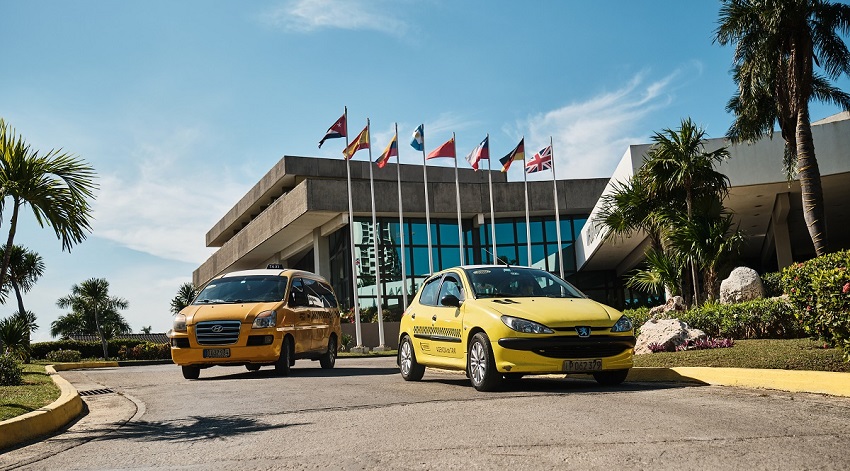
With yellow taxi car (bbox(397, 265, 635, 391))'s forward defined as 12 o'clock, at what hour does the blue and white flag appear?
The blue and white flag is roughly at 7 o'clock from the yellow taxi car.

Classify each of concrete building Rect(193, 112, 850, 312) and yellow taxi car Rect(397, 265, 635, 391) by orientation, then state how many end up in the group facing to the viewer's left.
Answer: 0

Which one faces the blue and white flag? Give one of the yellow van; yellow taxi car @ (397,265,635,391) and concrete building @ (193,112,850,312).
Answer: the concrete building

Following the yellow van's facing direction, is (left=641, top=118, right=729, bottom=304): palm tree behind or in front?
behind

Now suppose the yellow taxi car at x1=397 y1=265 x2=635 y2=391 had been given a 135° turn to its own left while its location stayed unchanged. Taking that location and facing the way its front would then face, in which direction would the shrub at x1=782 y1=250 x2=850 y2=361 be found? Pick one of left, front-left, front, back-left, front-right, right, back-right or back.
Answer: right

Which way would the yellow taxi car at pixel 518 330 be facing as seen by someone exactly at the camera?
facing the viewer and to the right of the viewer

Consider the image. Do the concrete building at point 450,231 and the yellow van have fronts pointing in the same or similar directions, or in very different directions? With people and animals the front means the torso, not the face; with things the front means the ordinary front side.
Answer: same or similar directions

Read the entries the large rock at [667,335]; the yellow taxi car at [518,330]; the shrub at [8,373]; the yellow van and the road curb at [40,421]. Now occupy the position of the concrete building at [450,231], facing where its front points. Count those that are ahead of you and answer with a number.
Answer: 5

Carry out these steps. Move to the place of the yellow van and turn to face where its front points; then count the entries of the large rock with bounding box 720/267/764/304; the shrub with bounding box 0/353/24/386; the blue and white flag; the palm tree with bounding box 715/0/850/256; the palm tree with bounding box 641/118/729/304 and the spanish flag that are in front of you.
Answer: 1

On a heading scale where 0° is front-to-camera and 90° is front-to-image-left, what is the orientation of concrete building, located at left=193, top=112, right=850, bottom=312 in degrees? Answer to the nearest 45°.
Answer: approximately 0°

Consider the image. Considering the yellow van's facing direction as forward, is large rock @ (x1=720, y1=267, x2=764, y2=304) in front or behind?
behind

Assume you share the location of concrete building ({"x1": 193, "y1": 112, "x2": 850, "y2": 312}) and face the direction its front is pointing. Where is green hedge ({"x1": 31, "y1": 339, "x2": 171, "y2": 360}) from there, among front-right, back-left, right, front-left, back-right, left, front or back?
right

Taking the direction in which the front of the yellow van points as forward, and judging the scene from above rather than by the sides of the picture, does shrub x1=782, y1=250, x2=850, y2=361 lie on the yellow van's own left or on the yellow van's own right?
on the yellow van's own left

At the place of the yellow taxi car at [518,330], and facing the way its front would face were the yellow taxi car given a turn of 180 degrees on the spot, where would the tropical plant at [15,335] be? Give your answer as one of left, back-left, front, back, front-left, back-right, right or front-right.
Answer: front

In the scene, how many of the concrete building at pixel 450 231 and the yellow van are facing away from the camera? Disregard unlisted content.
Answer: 0

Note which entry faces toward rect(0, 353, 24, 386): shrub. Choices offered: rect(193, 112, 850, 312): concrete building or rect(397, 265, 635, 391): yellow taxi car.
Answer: the concrete building

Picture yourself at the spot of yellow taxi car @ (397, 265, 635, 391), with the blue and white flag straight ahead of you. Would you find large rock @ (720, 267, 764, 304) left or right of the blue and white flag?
right
